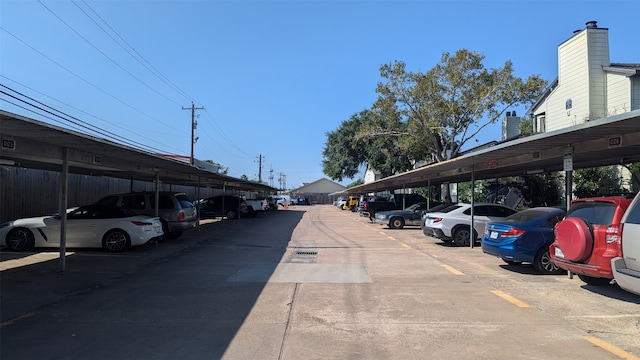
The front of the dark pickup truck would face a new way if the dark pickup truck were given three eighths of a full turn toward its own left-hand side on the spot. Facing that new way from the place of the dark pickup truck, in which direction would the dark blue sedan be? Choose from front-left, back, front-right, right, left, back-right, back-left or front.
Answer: left

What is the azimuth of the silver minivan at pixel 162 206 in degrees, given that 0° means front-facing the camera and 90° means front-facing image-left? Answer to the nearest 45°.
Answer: approximately 135°

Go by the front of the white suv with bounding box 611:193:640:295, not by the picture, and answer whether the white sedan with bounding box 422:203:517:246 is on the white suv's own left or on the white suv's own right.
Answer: on the white suv's own left

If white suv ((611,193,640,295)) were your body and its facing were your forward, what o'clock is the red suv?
The red suv is roughly at 10 o'clock from the white suv.

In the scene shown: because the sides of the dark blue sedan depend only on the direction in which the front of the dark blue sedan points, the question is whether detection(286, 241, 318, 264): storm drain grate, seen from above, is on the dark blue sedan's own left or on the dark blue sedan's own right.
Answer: on the dark blue sedan's own left

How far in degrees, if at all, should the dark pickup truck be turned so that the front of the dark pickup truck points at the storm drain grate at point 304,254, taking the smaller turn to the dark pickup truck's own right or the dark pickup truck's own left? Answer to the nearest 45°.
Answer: approximately 135° to the dark pickup truck's own right

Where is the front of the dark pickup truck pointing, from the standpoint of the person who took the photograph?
facing away from the viewer and to the right of the viewer

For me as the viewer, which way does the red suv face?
facing away from the viewer and to the right of the viewer

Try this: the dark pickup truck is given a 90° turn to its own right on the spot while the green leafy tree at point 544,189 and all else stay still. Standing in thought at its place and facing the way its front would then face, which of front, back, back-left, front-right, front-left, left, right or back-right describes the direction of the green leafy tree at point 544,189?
front-left

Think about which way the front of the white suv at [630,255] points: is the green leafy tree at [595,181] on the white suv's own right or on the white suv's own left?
on the white suv's own left

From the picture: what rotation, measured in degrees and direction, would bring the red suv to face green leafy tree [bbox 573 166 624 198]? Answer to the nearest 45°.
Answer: approximately 45° to its left
